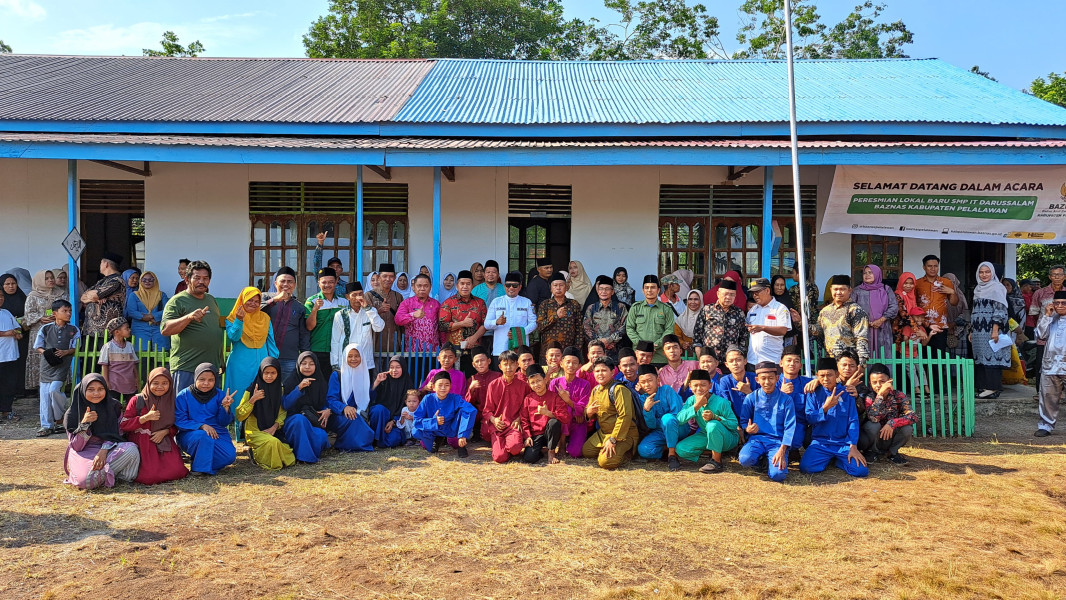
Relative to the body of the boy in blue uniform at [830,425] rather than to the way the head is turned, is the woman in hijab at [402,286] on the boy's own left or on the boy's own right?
on the boy's own right

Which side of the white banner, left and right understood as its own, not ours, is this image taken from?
front

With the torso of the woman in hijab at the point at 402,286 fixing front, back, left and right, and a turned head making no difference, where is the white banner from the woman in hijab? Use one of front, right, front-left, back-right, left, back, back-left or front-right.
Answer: left

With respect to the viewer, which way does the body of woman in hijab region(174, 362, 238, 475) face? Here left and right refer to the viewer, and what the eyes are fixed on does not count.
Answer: facing the viewer

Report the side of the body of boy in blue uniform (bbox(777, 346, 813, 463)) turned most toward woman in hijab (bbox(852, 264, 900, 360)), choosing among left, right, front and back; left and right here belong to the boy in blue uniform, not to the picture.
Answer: back

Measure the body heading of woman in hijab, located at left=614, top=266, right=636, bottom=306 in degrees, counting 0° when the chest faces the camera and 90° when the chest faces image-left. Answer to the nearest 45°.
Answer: approximately 0°

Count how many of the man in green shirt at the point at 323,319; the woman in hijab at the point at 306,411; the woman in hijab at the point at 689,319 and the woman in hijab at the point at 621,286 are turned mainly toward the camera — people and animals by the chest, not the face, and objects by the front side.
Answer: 4

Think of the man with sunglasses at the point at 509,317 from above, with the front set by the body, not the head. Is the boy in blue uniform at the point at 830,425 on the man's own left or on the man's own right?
on the man's own left

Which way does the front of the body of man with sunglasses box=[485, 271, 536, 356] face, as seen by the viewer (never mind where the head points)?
toward the camera

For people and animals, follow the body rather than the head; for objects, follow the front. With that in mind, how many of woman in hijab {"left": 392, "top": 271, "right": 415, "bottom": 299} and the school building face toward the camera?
2

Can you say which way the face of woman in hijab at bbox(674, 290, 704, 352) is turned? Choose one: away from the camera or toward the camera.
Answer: toward the camera

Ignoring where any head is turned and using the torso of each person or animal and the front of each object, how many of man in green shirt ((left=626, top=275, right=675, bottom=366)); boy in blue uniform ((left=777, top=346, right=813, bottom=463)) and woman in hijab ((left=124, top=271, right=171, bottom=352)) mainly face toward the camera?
3
